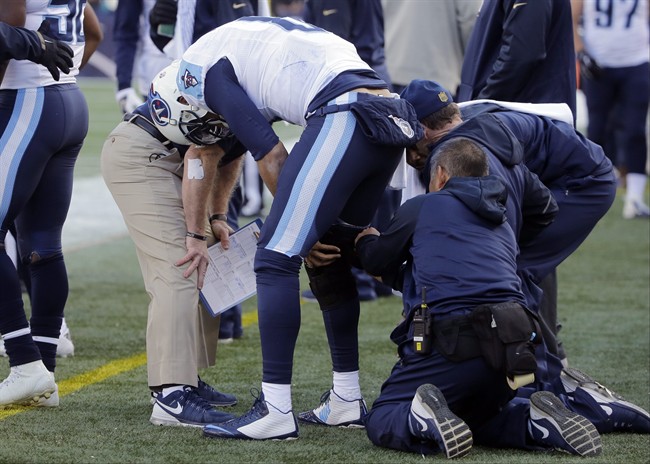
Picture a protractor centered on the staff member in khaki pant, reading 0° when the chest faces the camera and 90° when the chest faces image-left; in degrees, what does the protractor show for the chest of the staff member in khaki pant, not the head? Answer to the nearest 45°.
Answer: approximately 270°
